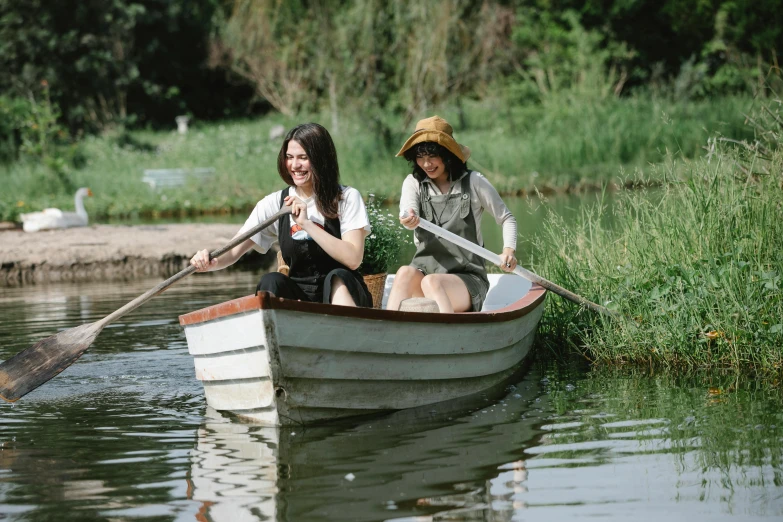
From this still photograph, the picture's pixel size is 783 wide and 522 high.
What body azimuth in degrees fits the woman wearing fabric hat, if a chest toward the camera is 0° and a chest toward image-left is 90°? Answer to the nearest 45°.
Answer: approximately 45°

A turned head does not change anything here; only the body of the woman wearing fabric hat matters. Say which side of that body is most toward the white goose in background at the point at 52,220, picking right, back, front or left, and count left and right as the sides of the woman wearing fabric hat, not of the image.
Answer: right

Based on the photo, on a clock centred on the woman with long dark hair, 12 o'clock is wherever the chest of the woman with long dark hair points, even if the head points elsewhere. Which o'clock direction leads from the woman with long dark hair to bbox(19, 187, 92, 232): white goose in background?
The white goose in background is roughly at 4 o'clock from the woman with long dark hair.
